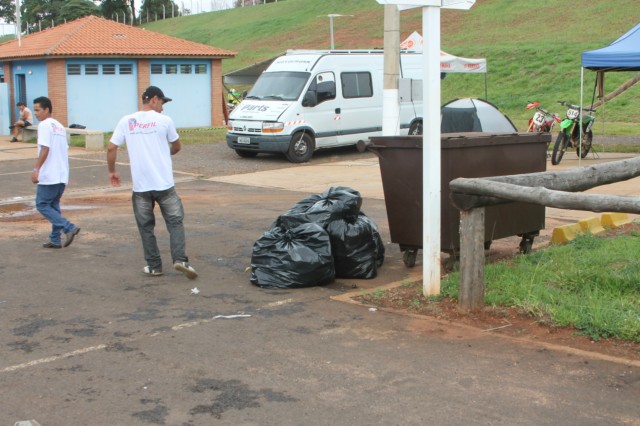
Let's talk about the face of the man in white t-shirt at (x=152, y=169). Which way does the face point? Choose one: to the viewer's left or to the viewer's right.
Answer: to the viewer's right

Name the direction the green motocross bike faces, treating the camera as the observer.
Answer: facing the viewer and to the left of the viewer

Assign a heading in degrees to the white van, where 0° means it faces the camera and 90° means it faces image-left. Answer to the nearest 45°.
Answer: approximately 45°

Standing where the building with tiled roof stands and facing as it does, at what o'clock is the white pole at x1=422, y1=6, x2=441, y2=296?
The white pole is roughly at 12 o'clock from the building with tiled roof.

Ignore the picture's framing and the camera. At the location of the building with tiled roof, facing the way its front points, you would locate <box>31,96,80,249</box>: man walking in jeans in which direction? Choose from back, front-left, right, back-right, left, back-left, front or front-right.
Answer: front

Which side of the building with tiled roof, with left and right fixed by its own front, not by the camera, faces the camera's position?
front

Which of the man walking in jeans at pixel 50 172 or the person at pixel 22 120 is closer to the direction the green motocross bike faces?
the man walking in jeans

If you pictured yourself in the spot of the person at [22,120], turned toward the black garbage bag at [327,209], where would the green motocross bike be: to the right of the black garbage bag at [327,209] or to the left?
left

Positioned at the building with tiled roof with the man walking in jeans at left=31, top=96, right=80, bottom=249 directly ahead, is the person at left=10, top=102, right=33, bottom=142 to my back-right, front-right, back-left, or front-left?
front-right

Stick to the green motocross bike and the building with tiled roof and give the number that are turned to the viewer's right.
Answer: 0

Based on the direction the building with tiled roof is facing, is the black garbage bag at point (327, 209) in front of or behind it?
in front
